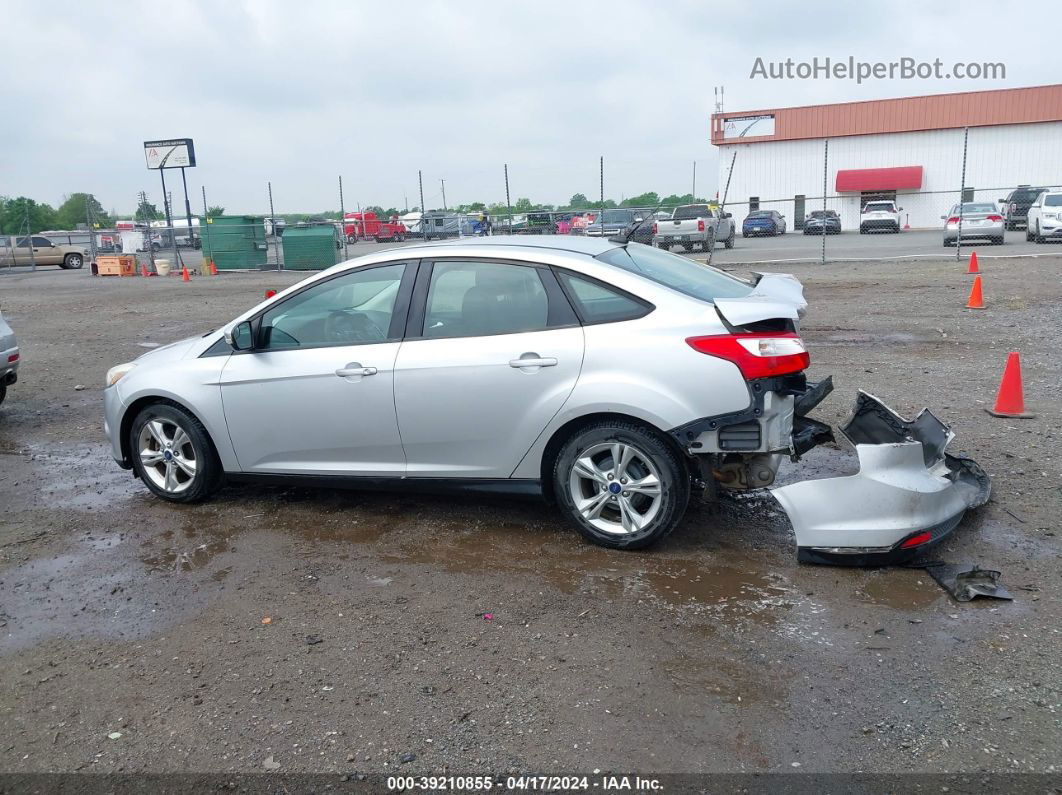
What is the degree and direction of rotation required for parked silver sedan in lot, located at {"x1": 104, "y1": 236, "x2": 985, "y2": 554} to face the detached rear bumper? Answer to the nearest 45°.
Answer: approximately 135° to its right

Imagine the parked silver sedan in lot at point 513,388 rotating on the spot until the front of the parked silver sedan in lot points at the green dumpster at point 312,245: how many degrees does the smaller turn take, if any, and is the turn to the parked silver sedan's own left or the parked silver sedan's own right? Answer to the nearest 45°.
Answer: approximately 45° to the parked silver sedan's own right

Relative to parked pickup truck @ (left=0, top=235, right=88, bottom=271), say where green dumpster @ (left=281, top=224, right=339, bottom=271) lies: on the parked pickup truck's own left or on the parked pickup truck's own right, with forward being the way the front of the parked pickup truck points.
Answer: on the parked pickup truck's own right

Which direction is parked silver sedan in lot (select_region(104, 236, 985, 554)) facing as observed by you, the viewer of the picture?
facing away from the viewer and to the left of the viewer

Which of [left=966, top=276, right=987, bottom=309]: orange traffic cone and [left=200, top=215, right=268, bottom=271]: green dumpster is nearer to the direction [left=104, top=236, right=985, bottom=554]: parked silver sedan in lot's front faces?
the green dumpster

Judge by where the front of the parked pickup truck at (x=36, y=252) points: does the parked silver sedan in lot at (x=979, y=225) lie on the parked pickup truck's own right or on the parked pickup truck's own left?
on the parked pickup truck's own right

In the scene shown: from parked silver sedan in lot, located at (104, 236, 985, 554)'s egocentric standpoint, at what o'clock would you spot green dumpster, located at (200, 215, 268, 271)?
The green dumpster is roughly at 1 o'clock from the parked silver sedan in lot.
